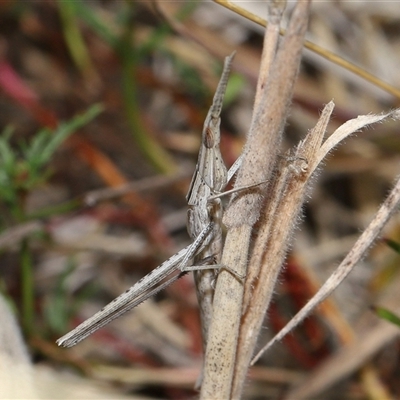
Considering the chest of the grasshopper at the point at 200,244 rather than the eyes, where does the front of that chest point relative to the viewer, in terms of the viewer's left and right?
facing to the right of the viewer
